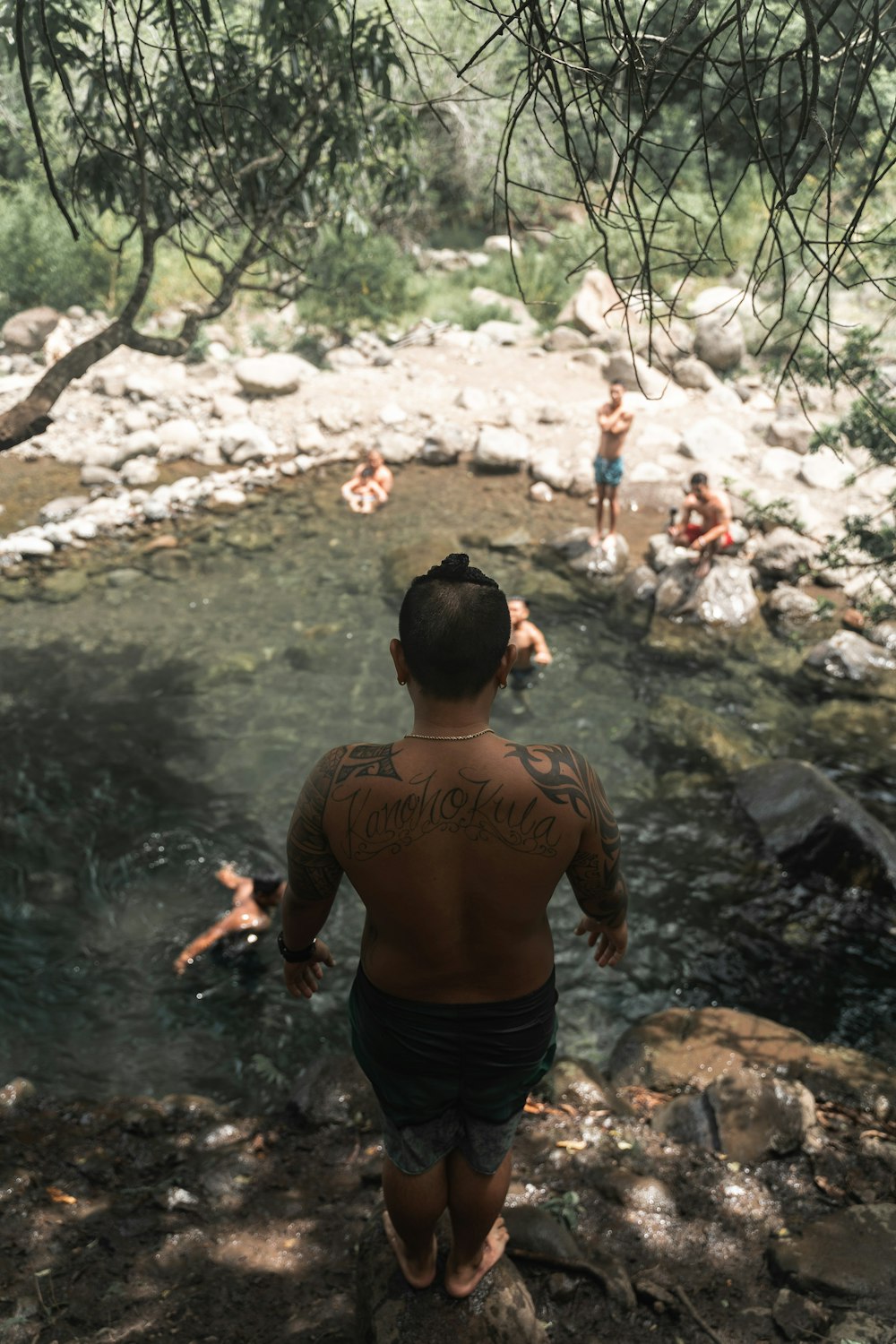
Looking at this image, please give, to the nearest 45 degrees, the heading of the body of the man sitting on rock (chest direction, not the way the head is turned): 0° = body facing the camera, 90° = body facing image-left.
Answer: approximately 45°

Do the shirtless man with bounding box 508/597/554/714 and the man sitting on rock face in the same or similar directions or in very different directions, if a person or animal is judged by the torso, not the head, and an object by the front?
same or similar directions

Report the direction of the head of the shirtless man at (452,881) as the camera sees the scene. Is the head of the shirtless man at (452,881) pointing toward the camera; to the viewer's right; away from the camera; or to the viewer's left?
away from the camera

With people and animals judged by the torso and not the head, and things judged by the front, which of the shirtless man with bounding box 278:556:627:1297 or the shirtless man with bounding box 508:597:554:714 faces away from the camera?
the shirtless man with bounding box 278:556:627:1297

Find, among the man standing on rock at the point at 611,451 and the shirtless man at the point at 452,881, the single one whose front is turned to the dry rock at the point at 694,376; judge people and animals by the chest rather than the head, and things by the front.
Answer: the shirtless man

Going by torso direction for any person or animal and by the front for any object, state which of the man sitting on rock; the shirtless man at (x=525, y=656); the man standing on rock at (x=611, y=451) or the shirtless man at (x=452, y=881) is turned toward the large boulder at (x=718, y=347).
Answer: the shirtless man at (x=452, y=881)

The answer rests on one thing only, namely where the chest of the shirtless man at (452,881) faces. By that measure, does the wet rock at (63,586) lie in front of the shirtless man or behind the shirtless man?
in front

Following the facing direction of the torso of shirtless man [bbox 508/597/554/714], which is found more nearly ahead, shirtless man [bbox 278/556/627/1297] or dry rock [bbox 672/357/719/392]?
the shirtless man

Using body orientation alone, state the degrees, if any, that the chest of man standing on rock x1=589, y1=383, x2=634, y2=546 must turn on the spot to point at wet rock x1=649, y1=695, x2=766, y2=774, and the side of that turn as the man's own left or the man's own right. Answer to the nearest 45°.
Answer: approximately 45° to the man's own left

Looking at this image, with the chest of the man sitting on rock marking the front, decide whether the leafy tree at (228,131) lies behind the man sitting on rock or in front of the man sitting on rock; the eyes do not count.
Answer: in front

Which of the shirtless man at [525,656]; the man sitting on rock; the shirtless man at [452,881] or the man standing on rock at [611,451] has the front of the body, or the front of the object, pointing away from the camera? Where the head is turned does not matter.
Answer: the shirtless man at [452,881]

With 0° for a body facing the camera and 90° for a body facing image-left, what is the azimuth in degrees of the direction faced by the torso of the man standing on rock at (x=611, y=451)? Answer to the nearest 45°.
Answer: approximately 45°

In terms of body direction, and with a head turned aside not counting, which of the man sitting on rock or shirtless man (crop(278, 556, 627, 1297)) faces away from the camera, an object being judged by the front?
the shirtless man

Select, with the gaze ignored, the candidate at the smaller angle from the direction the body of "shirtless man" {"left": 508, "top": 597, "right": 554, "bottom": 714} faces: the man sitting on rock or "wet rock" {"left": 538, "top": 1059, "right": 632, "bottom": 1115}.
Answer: the wet rock

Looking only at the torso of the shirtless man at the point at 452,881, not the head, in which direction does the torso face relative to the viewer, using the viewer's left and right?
facing away from the viewer
